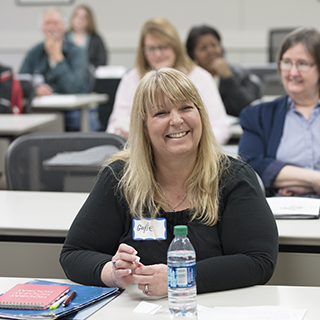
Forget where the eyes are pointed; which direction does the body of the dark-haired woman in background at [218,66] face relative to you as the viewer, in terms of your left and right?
facing the viewer and to the left of the viewer

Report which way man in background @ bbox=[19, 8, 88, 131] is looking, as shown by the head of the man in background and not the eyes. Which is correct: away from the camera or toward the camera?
toward the camera

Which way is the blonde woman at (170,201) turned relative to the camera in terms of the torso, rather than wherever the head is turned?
toward the camera

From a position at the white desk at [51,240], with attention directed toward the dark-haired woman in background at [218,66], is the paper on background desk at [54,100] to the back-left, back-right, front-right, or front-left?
front-left

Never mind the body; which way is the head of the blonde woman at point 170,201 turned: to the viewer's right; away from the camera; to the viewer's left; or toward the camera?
toward the camera

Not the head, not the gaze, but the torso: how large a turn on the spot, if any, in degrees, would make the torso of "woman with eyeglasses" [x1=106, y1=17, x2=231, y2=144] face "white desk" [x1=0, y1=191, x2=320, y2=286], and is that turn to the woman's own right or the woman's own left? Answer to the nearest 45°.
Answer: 0° — they already face it

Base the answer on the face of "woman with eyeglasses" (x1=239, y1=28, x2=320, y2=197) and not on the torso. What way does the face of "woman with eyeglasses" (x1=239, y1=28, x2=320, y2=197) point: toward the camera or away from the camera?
toward the camera

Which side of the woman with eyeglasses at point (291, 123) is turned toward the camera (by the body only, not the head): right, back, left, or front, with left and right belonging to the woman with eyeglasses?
front

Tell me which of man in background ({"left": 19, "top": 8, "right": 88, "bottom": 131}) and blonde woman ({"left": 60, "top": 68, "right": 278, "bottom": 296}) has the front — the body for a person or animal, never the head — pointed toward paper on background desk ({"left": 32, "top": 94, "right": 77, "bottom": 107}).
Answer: the man in background

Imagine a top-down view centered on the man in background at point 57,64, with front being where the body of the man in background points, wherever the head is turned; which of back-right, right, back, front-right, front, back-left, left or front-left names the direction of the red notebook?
front

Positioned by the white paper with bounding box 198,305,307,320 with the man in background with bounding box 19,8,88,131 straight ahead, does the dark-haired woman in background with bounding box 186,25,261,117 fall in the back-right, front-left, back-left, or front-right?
front-right

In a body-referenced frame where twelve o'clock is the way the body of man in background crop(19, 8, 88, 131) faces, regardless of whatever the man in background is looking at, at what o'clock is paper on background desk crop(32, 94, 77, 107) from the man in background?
The paper on background desk is roughly at 12 o'clock from the man in background.
